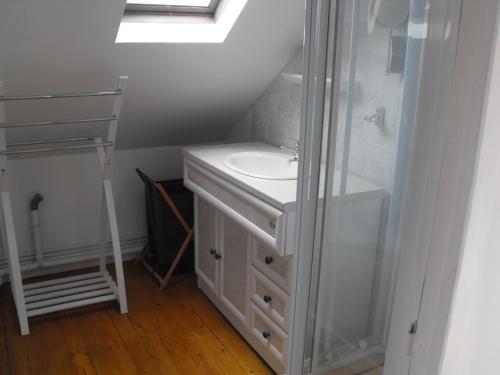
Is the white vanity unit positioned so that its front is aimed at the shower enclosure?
no

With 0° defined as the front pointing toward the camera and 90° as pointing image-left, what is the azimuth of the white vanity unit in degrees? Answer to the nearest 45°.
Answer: approximately 45°

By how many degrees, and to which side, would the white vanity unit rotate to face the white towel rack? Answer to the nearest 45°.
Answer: approximately 45° to its right
